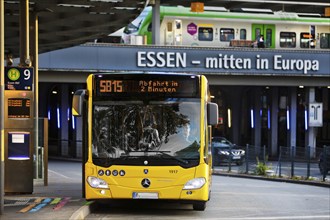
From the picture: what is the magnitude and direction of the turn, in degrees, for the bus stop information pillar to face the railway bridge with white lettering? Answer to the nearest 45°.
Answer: approximately 135° to its left

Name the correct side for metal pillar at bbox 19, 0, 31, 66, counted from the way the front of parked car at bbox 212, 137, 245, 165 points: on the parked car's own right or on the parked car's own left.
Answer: on the parked car's own right

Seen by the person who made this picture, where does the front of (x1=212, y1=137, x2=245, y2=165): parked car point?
facing the viewer and to the right of the viewer

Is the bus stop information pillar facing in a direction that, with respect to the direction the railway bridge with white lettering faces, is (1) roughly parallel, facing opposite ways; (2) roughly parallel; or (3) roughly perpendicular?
roughly parallel

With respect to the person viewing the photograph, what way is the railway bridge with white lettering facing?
facing the viewer

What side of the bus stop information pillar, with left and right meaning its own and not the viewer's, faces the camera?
front

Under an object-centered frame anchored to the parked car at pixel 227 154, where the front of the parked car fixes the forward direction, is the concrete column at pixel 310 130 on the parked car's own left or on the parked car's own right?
on the parked car's own left

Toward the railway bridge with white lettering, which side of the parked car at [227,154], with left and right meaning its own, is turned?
back

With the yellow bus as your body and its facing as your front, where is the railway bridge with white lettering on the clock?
The railway bridge with white lettering is roughly at 6 o'clock from the yellow bus.

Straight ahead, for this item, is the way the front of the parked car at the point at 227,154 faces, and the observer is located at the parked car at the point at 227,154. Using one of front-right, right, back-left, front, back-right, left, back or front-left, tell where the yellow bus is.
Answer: front-right

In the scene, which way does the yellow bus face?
toward the camera

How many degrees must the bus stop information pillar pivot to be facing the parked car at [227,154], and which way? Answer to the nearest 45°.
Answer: approximately 135° to its left

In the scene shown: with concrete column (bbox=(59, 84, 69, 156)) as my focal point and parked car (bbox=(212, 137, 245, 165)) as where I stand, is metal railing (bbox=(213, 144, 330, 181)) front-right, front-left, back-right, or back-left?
back-left
